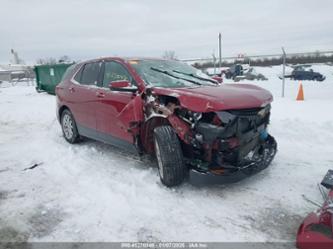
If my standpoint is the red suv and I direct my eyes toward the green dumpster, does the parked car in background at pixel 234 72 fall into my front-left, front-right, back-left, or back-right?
front-right

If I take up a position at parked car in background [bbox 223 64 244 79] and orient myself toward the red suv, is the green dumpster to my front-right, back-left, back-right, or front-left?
front-right

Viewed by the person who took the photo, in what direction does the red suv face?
facing the viewer and to the right of the viewer

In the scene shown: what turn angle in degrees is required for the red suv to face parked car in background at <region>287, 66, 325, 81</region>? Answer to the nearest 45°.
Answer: approximately 90° to its left

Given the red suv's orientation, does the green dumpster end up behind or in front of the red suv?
behind

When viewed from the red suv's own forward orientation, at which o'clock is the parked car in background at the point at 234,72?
The parked car in background is roughly at 8 o'clock from the red suv.
